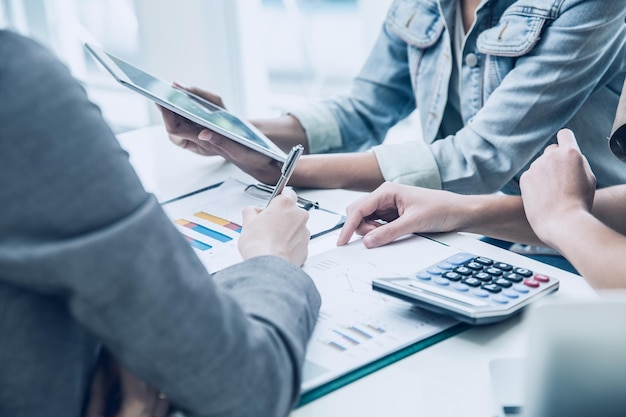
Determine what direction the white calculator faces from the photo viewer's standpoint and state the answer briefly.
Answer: facing away from the viewer and to the right of the viewer
